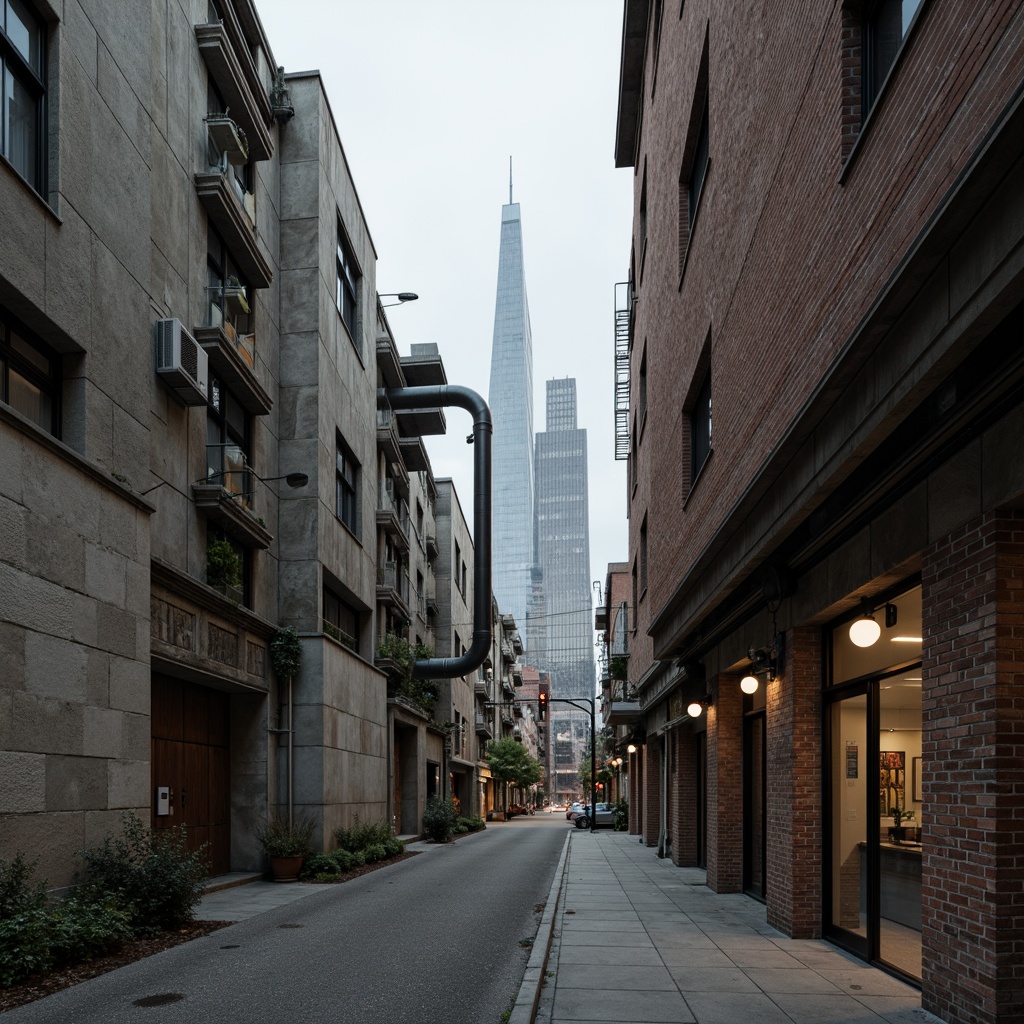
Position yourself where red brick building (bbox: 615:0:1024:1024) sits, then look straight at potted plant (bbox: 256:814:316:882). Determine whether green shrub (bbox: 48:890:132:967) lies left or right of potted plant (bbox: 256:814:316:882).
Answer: left

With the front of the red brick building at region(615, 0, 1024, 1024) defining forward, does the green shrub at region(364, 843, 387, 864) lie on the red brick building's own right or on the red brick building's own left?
on the red brick building's own right

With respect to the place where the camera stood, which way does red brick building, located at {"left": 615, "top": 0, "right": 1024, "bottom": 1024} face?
facing to the left of the viewer

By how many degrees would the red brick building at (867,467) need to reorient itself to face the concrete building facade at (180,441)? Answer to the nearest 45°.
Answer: approximately 45° to its right
